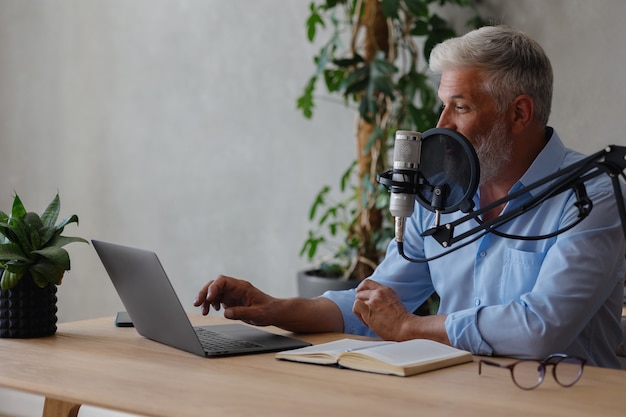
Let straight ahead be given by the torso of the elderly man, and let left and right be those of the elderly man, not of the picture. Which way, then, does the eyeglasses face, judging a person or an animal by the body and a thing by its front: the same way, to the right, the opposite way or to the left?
to the left

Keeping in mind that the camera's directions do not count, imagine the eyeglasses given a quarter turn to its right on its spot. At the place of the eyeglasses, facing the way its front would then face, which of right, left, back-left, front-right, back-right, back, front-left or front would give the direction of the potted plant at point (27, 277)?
front-right

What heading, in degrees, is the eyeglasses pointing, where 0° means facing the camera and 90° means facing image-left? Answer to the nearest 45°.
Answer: approximately 315°

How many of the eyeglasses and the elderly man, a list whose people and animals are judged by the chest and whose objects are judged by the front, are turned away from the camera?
0

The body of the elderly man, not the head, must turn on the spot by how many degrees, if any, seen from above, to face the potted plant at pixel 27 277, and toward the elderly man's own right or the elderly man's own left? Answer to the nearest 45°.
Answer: approximately 45° to the elderly man's own right

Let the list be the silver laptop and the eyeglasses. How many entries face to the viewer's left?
0

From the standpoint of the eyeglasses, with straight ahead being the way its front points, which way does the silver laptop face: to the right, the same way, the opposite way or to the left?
to the left

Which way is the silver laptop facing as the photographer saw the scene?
facing away from the viewer and to the right of the viewer

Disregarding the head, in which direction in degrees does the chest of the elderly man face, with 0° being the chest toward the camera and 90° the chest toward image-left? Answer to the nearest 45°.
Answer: approximately 45°

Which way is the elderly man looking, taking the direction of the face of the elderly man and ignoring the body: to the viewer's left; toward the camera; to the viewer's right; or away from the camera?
to the viewer's left

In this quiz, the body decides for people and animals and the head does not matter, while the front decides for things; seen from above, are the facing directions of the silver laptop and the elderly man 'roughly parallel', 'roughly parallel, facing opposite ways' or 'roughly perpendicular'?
roughly parallel, facing opposite ways
